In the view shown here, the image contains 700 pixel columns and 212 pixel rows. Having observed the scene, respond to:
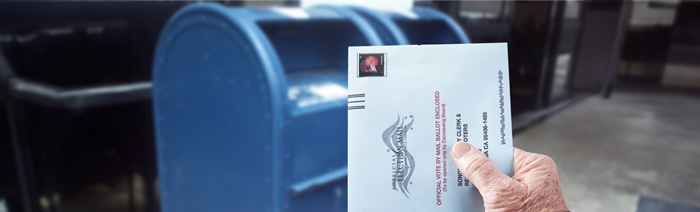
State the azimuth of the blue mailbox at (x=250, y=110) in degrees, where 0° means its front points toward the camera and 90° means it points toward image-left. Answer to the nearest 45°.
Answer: approximately 315°

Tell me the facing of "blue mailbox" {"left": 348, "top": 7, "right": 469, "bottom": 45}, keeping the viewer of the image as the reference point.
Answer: facing the viewer and to the right of the viewer
